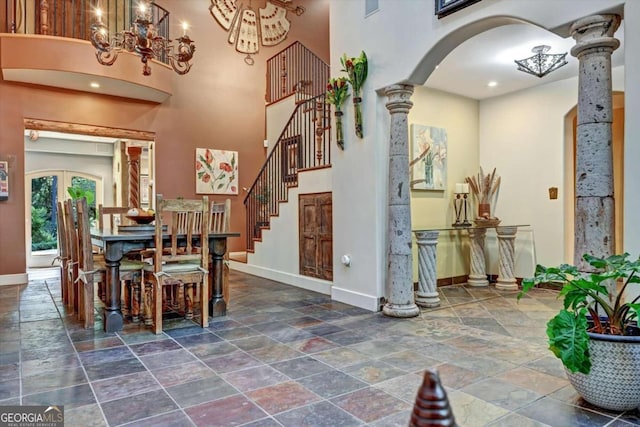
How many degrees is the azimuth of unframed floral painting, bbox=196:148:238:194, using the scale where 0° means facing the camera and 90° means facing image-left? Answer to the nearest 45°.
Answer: approximately 0°

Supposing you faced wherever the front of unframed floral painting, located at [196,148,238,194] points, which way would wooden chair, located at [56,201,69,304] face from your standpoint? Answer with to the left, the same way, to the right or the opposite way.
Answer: to the left

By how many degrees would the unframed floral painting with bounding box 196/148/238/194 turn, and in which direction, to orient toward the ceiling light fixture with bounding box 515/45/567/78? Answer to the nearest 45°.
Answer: approximately 45° to its left

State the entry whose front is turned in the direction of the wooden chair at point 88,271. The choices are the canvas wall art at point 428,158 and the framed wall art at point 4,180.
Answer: the framed wall art at point 4,180

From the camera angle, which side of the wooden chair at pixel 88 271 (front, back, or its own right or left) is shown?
right

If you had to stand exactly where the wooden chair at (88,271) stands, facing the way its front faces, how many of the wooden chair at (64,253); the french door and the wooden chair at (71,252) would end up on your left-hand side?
3

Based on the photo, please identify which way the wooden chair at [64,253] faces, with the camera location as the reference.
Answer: facing to the right of the viewer

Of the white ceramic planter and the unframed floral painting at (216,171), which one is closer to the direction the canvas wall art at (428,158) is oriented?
the white ceramic planter
